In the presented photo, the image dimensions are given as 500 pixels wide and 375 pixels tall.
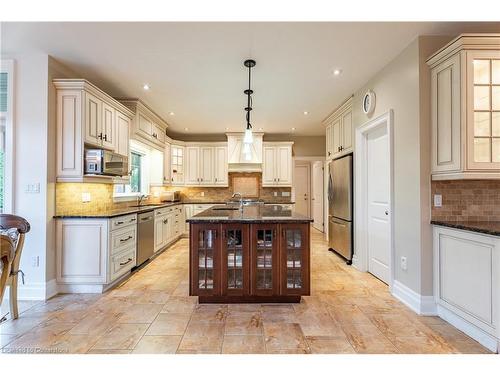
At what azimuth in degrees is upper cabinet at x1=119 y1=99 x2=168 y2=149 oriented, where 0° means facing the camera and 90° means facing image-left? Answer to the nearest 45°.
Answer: approximately 315°

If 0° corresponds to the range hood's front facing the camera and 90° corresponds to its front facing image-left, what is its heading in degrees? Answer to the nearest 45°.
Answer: approximately 0°

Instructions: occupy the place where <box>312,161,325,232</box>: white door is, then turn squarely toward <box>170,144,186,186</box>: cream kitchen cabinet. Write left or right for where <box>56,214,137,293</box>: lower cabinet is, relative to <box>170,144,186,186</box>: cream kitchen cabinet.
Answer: left

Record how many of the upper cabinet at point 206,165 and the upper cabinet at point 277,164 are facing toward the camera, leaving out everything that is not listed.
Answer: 2

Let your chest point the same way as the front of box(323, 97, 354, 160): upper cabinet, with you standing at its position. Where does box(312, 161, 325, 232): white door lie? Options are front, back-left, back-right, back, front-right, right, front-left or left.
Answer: back-right

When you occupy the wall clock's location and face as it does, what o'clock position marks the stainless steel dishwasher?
The stainless steel dishwasher is roughly at 1 o'clock from the wall clock.

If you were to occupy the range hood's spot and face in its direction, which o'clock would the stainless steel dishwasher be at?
The stainless steel dishwasher is roughly at 1 o'clock from the range hood.

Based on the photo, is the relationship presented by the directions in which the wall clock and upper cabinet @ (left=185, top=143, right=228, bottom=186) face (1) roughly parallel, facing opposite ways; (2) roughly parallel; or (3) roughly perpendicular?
roughly perpendicular

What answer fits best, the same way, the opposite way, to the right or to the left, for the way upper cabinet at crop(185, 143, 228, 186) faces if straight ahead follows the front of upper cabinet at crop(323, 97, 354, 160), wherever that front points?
to the left

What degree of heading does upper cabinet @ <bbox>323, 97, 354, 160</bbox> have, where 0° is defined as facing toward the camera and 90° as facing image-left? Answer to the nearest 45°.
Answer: approximately 45°
